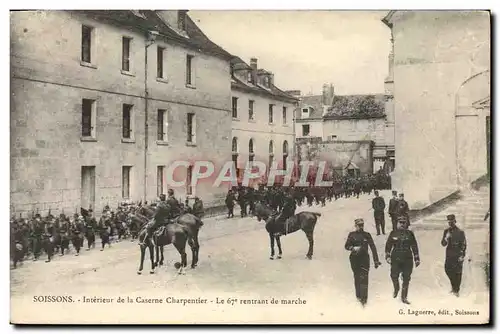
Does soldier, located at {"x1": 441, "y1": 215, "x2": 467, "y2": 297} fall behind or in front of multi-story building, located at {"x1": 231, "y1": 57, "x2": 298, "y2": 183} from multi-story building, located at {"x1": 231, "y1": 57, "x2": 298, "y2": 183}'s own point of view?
in front

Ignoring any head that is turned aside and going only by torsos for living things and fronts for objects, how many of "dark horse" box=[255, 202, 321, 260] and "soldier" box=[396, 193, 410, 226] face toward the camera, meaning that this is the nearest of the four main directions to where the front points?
1

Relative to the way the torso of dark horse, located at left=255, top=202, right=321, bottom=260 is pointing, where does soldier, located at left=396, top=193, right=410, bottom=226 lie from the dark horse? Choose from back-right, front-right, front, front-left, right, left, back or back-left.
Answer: back

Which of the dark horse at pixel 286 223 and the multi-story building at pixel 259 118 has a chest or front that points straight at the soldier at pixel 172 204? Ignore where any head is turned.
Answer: the dark horse

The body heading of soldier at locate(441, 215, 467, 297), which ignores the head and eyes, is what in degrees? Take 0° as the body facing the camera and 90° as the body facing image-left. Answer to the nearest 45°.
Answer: approximately 45°

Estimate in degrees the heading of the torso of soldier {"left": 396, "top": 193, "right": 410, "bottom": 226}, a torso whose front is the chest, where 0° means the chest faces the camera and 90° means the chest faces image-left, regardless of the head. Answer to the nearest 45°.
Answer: approximately 0°

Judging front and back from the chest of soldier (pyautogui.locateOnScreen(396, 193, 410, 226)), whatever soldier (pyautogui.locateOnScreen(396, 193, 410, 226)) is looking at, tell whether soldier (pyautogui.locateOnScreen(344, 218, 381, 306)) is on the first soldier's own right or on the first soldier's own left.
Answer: on the first soldier's own right

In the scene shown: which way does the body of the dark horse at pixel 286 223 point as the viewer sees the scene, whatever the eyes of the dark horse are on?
to the viewer's left

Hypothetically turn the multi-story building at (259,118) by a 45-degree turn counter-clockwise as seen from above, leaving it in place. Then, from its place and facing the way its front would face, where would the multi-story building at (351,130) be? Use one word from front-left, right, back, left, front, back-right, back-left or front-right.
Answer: front

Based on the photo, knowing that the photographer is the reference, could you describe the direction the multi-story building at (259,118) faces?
facing the viewer and to the right of the viewer
